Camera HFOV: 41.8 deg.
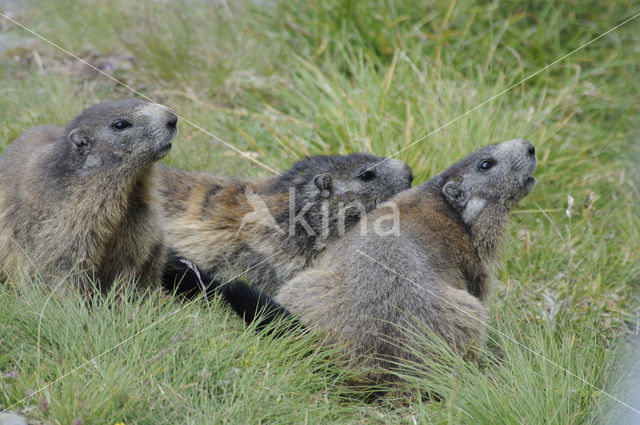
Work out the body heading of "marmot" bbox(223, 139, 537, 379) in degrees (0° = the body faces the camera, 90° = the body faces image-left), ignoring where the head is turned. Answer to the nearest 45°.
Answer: approximately 270°

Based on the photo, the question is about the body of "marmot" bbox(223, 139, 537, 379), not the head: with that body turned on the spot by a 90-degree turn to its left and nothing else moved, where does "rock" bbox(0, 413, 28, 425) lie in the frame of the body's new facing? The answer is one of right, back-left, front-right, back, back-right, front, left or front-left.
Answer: back-left

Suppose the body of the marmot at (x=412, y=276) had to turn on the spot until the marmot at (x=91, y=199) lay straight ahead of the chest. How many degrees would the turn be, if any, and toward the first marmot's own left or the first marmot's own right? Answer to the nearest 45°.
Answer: approximately 180°
